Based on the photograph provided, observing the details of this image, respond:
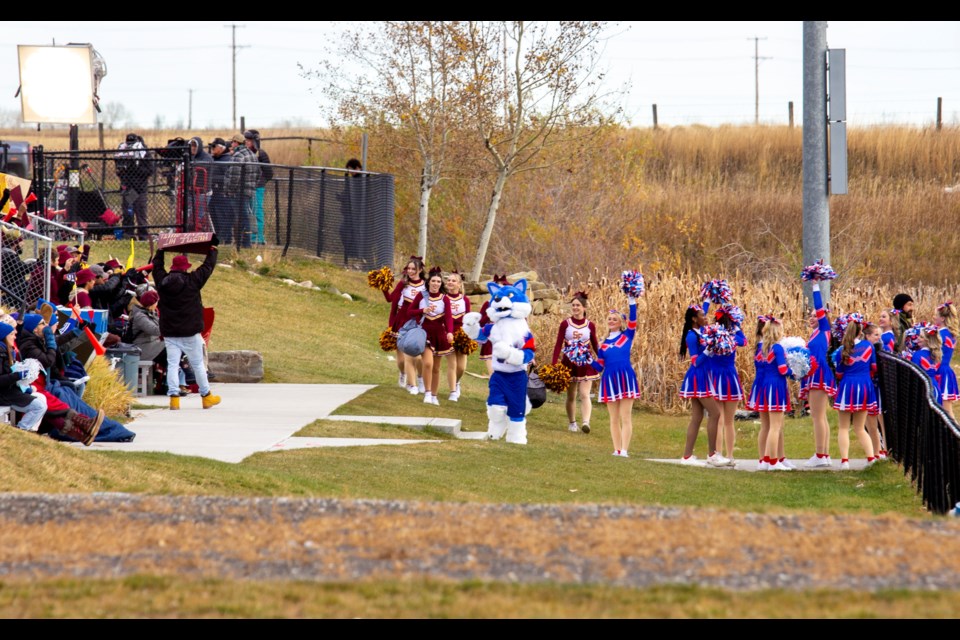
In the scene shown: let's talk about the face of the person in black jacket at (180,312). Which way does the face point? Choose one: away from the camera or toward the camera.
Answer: away from the camera

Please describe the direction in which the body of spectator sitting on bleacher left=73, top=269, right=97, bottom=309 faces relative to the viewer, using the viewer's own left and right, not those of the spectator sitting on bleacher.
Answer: facing to the right of the viewer

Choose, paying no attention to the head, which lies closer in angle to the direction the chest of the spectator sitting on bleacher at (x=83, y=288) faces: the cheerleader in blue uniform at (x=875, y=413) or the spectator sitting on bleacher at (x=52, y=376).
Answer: the cheerleader in blue uniform

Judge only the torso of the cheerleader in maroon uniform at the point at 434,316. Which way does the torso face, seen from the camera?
toward the camera

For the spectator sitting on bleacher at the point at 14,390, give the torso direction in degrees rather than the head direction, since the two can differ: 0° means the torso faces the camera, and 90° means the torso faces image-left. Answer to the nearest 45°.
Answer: approximately 270°
